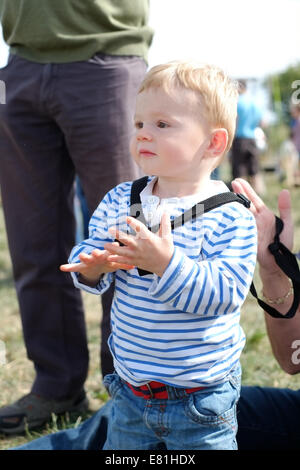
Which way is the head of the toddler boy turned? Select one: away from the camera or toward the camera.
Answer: toward the camera

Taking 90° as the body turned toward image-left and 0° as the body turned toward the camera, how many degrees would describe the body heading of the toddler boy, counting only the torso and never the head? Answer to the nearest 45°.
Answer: approximately 45°

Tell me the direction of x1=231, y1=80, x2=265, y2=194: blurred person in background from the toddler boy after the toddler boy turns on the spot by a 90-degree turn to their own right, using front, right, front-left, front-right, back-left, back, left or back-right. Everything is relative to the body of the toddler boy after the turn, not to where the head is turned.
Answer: front-right
